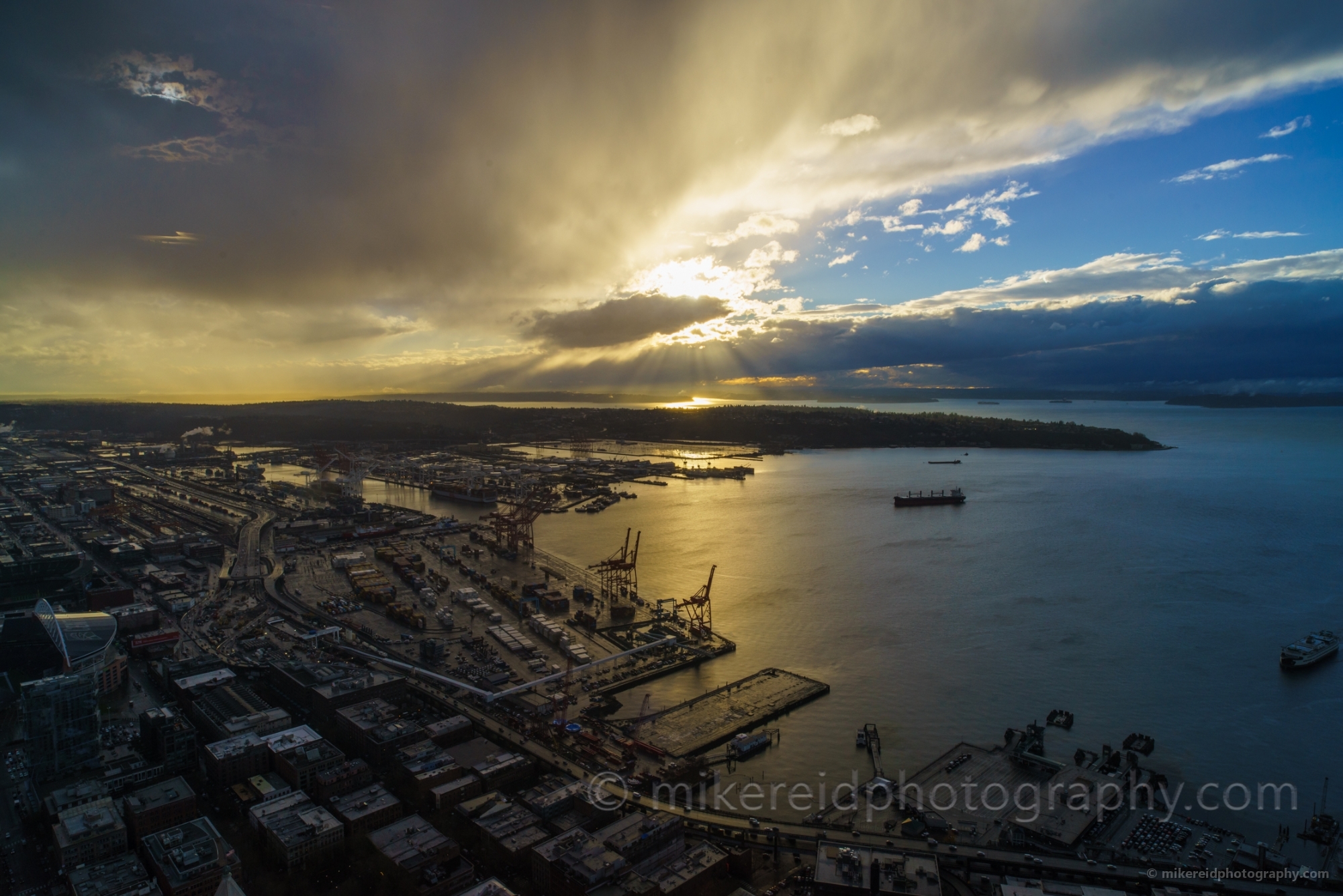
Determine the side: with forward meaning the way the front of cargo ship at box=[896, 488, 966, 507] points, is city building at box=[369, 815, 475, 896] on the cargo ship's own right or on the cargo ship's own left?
on the cargo ship's own left

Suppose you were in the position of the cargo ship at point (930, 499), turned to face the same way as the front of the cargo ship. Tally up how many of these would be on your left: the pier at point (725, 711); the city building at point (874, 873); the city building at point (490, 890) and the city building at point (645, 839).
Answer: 4

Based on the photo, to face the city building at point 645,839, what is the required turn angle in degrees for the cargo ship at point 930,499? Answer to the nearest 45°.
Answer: approximately 90° to its left

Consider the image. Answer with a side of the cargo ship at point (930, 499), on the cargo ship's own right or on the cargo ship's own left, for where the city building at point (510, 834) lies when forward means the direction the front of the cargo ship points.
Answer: on the cargo ship's own left

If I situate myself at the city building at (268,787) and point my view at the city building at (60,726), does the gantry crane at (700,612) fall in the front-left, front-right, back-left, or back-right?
back-right

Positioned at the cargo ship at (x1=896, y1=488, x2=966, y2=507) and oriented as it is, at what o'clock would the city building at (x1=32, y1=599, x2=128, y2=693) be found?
The city building is roughly at 10 o'clock from the cargo ship.

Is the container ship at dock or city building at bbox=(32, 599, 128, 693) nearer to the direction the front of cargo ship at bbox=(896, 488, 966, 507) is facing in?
the container ship at dock

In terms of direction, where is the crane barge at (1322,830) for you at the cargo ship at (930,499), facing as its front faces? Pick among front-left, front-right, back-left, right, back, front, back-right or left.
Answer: left

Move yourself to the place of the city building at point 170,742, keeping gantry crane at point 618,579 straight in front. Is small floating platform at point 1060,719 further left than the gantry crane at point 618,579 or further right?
right

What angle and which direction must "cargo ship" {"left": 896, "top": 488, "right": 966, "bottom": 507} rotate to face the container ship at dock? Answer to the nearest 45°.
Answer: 0° — it already faces it

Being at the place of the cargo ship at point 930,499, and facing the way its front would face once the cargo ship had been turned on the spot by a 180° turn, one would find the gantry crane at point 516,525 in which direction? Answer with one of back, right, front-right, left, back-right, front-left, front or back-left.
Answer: back-right

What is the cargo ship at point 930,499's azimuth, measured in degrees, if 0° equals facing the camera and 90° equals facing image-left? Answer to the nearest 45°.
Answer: approximately 90°

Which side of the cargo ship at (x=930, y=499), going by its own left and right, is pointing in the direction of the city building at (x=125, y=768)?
left
